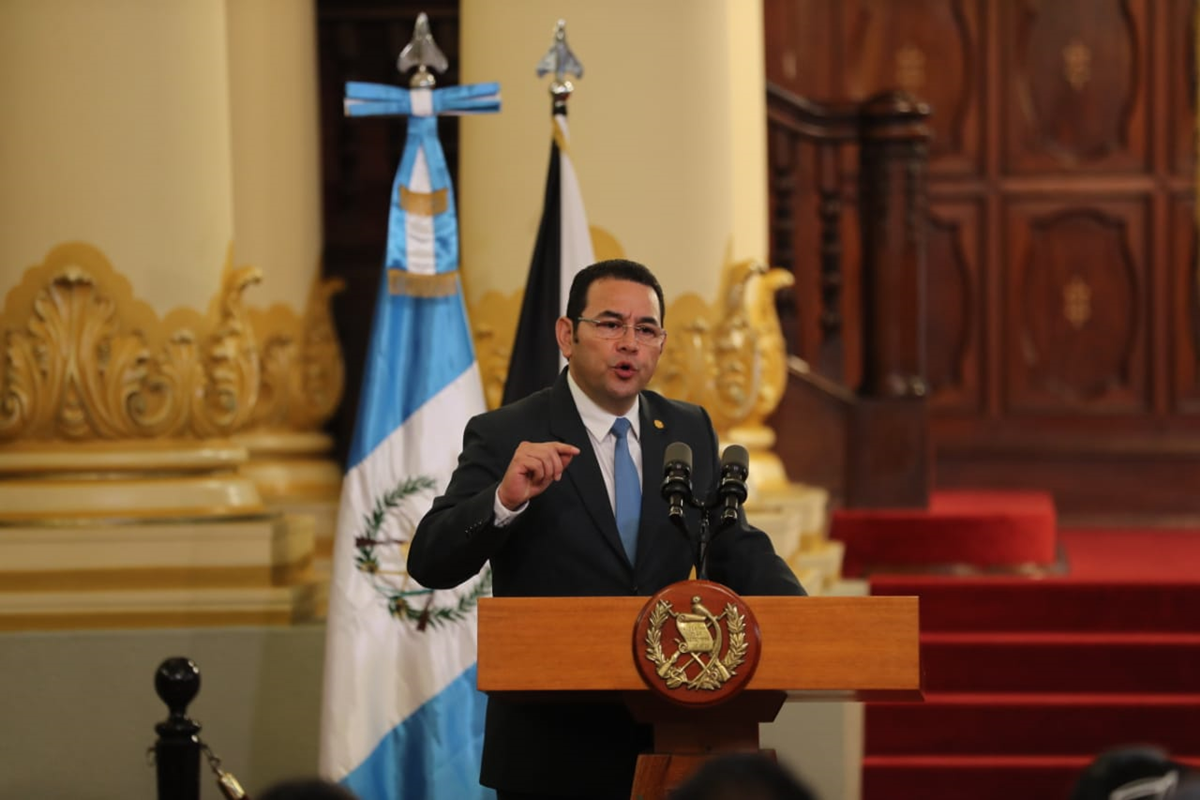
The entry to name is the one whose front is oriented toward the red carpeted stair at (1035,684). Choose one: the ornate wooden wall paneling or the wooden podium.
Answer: the ornate wooden wall paneling

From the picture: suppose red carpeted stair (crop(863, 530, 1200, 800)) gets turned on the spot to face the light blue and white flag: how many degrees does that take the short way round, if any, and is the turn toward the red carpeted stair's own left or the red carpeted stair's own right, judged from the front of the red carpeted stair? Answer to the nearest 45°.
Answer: approximately 45° to the red carpeted stair's own right

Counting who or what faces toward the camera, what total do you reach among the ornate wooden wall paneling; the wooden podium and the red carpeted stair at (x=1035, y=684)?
3

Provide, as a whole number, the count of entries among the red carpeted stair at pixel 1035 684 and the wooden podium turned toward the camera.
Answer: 2

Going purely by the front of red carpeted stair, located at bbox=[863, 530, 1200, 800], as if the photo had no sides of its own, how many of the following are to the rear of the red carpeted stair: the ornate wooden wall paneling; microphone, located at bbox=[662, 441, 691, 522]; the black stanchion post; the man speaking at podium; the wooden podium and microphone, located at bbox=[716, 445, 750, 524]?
1

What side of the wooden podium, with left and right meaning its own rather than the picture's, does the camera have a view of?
front

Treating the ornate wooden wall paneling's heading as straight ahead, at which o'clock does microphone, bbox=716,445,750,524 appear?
The microphone is roughly at 12 o'clock from the ornate wooden wall paneling.

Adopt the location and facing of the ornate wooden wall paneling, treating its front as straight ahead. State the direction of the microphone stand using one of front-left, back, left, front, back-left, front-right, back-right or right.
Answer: front

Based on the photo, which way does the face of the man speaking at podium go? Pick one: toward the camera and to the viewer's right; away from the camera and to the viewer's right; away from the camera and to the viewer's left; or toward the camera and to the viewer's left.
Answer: toward the camera and to the viewer's right

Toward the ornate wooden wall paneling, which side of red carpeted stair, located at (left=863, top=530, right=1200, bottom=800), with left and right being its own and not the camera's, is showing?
back

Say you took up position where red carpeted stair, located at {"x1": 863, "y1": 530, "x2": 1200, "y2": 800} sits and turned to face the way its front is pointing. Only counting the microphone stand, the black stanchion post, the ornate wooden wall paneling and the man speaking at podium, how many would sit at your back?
1

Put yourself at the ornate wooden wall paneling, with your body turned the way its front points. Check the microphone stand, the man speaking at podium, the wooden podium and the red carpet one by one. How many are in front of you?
4

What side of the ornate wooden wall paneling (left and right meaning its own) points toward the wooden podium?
front

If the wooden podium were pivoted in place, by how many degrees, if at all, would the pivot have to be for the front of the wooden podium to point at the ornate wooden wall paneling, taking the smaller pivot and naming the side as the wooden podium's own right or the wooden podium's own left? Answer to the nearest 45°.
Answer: approximately 180°
